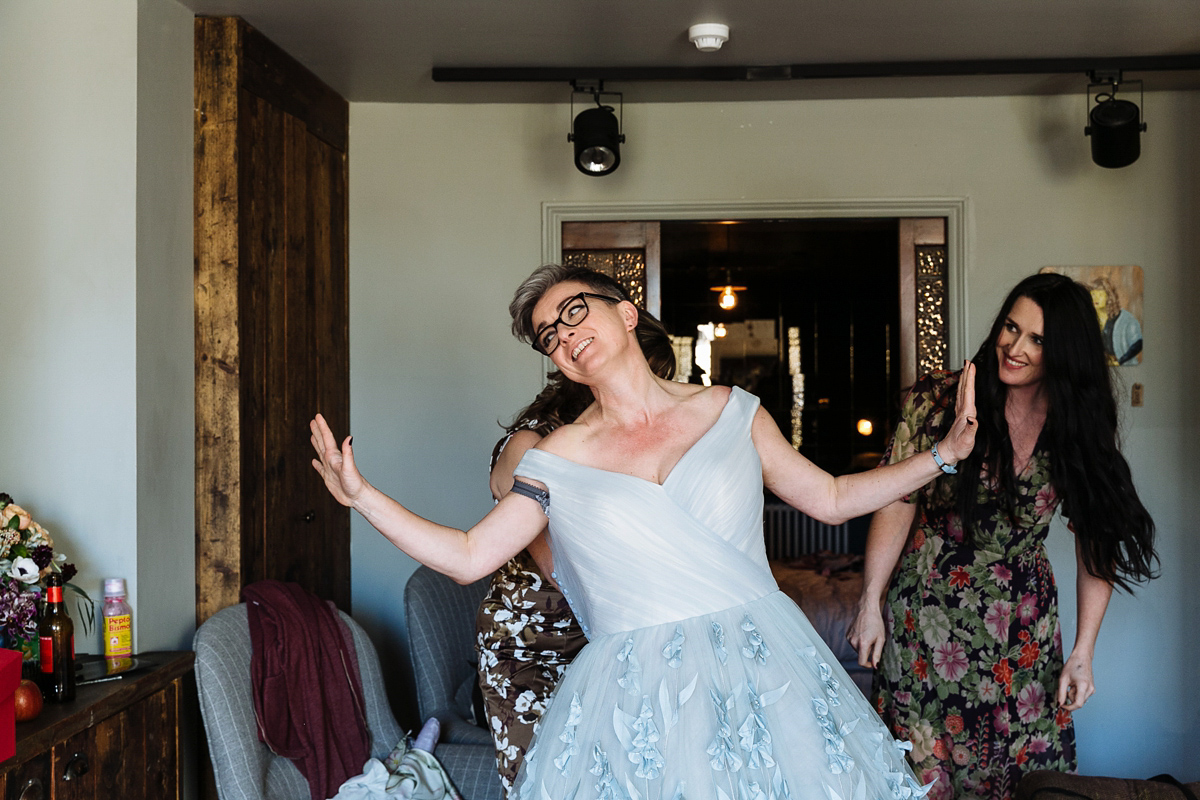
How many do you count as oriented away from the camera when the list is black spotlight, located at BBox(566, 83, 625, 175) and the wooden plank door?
0

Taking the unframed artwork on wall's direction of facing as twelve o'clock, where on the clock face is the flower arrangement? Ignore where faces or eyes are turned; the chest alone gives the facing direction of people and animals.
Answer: The flower arrangement is roughly at 1 o'clock from the unframed artwork on wall.

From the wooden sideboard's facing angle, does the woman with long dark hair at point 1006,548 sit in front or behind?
in front

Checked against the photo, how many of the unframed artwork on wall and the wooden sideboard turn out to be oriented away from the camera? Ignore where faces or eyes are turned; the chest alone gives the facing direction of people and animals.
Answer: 0

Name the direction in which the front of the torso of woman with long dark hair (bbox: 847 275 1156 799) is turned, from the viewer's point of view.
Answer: toward the camera

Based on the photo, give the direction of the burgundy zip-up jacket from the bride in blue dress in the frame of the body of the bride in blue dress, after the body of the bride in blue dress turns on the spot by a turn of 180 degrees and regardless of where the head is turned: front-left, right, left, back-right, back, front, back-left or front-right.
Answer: front-left

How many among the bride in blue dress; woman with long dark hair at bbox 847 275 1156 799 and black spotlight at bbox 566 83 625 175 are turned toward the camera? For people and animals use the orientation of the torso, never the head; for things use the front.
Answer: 3

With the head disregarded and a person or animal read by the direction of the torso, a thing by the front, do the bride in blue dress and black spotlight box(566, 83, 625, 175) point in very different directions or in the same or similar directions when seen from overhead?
same or similar directions

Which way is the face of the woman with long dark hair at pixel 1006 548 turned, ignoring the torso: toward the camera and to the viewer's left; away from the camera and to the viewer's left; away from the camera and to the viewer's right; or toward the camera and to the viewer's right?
toward the camera and to the viewer's left

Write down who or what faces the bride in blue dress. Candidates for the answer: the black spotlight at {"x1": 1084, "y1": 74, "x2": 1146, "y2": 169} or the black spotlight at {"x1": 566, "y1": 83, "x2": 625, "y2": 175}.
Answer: the black spotlight at {"x1": 566, "y1": 83, "x2": 625, "y2": 175}

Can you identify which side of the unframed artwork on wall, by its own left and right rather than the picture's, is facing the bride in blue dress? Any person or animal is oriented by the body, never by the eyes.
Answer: front

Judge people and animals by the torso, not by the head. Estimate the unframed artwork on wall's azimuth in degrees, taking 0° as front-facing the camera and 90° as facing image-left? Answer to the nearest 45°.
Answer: approximately 0°
